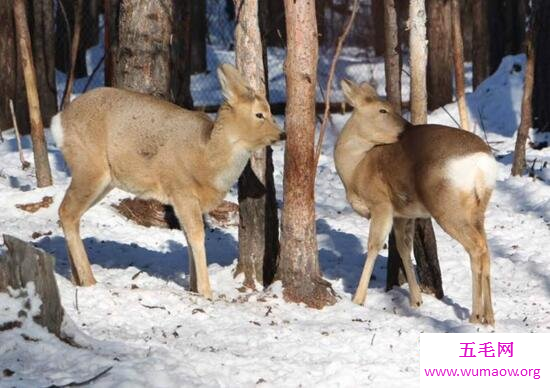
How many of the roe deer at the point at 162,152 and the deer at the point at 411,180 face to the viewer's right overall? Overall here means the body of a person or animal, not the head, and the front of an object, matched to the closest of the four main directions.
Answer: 1

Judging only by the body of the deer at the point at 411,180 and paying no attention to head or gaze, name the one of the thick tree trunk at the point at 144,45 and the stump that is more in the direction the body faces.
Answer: the thick tree trunk

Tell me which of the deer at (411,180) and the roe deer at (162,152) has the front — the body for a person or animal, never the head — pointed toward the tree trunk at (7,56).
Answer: the deer

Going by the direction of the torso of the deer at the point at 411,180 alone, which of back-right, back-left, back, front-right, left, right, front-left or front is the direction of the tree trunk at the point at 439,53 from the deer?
front-right

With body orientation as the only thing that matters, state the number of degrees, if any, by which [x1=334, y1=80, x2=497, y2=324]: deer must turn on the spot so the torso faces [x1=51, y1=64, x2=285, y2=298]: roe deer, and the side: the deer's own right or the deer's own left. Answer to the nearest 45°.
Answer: approximately 45° to the deer's own left

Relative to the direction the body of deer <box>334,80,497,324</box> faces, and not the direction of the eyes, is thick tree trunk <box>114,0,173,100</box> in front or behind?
in front

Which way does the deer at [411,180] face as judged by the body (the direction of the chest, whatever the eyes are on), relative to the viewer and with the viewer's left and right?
facing away from the viewer and to the left of the viewer

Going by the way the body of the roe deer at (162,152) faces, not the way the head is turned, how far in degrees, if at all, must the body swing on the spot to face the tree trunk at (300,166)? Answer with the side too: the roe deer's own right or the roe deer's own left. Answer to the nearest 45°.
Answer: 0° — it already faces it

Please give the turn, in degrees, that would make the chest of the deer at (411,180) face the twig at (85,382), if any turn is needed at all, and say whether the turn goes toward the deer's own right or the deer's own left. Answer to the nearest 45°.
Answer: approximately 90° to the deer's own left

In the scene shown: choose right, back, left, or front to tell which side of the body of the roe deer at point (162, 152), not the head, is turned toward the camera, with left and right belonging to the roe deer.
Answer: right

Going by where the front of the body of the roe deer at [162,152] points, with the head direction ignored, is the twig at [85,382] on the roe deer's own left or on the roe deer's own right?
on the roe deer's own right

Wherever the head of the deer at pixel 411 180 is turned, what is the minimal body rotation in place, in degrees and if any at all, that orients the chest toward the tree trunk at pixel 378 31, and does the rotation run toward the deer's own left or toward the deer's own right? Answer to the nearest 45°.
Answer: approximately 45° to the deer's own right

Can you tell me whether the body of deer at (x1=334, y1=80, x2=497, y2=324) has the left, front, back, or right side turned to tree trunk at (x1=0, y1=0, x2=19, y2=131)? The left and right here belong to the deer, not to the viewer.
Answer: front
